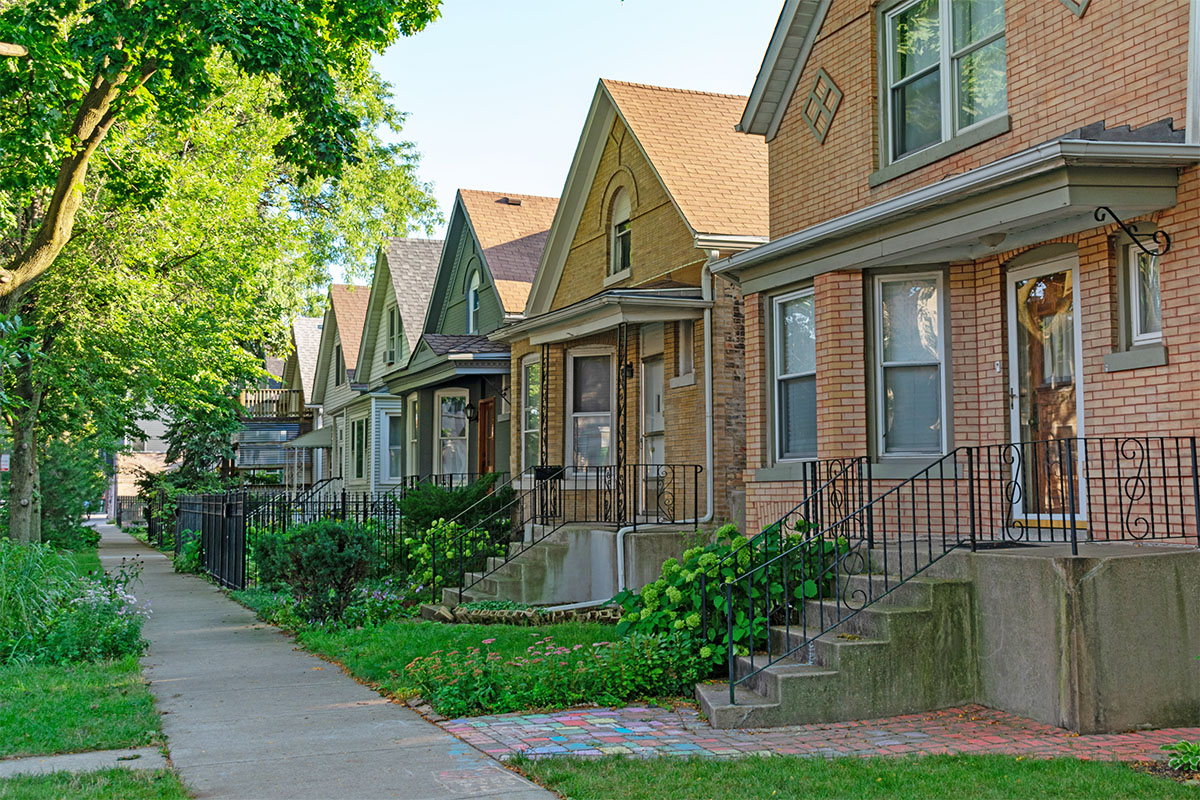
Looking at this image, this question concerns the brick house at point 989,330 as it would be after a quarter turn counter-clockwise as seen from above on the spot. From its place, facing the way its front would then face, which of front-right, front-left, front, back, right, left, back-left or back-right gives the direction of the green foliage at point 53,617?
back-right

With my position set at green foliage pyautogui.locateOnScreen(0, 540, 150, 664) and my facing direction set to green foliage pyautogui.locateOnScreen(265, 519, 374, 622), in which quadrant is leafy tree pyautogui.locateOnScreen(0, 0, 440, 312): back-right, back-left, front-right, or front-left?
front-left

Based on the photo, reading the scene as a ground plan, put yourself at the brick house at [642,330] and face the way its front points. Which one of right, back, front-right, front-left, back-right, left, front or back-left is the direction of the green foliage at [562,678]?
front-left

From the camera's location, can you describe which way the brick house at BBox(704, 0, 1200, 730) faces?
facing the viewer and to the left of the viewer

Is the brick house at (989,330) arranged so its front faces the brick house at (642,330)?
no

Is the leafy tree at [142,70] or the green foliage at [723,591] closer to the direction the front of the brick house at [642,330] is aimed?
the leafy tree

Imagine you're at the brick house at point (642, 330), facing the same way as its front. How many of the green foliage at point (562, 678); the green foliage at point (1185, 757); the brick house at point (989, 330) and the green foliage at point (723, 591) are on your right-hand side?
0

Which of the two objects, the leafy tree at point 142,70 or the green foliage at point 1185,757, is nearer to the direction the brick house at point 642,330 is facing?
the leafy tree

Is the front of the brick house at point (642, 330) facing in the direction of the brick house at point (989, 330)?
no

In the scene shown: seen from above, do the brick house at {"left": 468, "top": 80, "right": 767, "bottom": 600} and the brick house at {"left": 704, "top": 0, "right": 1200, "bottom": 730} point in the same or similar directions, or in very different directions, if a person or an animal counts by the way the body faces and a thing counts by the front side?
same or similar directions

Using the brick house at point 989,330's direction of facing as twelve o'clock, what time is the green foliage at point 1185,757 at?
The green foliage is roughly at 10 o'clock from the brick house.

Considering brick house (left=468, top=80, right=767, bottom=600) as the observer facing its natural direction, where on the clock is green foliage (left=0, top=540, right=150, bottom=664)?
The green foliage is roughly at 12 o'clock from the brick house.

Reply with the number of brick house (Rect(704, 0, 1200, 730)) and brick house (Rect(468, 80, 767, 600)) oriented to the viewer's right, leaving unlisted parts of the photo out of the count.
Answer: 0

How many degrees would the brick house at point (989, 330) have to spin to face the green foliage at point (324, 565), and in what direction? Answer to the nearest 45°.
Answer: approximately 45° to its right

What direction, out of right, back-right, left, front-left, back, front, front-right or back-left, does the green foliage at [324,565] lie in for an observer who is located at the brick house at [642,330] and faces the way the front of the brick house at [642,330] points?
front
